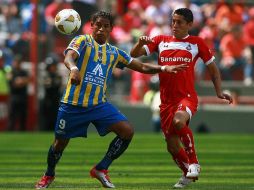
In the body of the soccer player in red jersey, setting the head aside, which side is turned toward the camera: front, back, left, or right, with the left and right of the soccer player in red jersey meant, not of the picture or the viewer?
front

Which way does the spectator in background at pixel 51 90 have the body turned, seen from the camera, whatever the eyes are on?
toward the camera

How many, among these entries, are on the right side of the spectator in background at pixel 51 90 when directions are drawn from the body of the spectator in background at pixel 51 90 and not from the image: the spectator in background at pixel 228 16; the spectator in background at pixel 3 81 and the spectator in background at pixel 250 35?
1

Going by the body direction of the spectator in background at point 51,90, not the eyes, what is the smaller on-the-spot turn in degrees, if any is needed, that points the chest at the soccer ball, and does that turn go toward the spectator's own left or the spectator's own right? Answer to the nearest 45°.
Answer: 0° — they already face it

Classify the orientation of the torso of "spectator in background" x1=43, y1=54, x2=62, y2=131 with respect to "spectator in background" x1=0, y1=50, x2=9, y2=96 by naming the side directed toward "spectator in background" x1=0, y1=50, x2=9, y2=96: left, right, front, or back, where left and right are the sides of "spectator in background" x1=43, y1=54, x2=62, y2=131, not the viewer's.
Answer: right

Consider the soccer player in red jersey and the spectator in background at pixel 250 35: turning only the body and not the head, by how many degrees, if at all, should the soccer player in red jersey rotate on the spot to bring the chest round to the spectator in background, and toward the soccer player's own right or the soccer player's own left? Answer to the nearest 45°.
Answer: approximately 180°

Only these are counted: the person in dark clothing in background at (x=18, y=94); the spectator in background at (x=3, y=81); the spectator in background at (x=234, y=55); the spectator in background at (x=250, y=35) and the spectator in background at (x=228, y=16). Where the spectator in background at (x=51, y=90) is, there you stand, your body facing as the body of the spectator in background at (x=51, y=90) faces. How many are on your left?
3

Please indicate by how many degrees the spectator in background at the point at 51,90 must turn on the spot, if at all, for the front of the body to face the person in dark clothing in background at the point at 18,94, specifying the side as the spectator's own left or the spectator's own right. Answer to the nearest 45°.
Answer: approximately 90° to the spectator's own right

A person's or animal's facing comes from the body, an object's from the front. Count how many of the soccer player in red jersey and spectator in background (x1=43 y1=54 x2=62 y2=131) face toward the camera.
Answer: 2

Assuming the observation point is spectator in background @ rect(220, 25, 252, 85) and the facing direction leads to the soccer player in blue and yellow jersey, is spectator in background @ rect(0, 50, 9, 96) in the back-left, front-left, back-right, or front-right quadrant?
front-right

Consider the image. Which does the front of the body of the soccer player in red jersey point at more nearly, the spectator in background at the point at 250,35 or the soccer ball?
the soccer ball

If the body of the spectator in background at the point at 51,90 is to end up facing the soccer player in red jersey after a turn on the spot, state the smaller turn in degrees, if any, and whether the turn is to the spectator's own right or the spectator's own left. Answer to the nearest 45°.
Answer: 0° — they already face them
